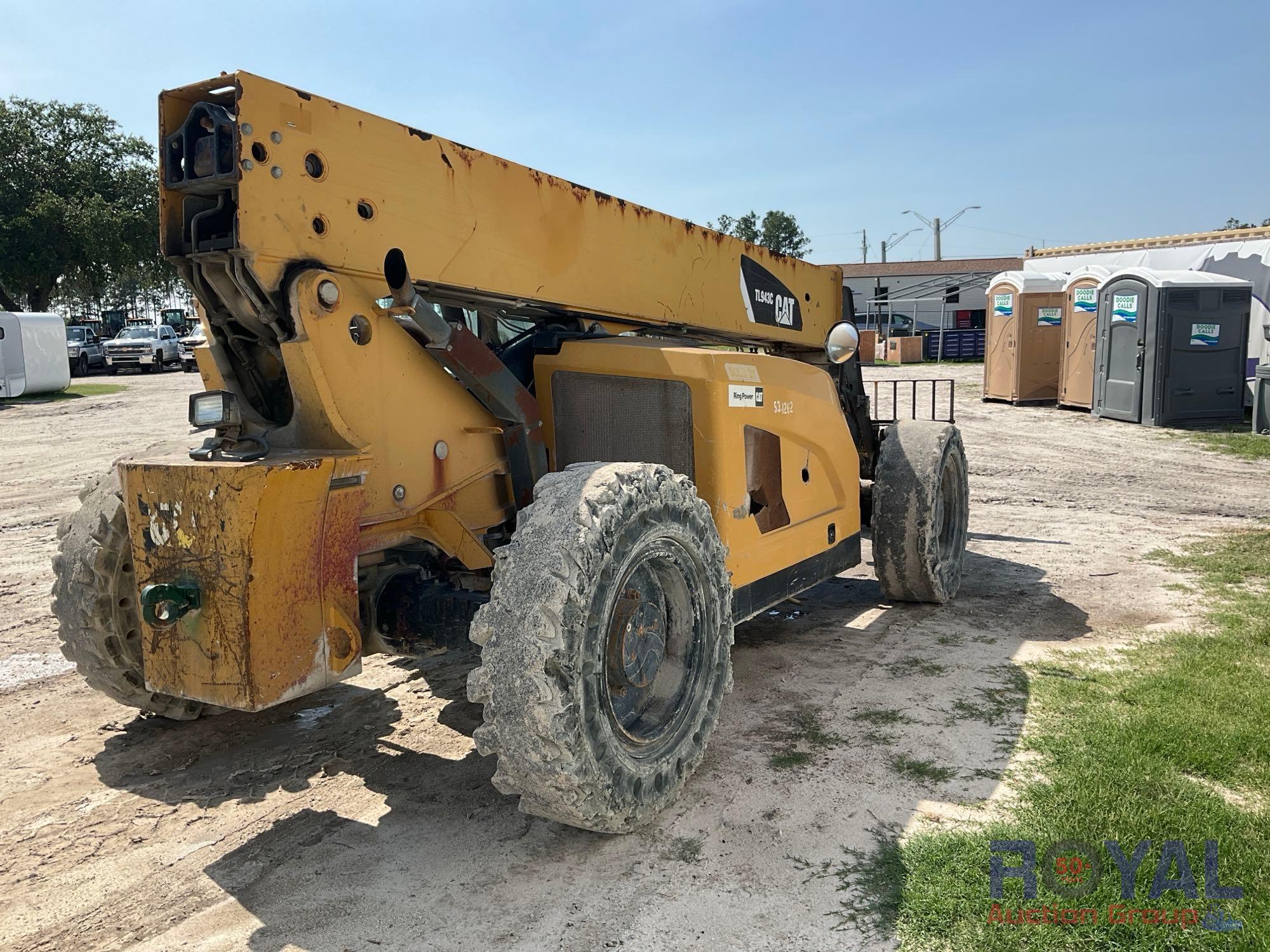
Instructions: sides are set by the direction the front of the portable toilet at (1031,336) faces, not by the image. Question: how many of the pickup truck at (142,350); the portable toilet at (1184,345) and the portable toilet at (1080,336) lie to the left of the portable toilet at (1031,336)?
2

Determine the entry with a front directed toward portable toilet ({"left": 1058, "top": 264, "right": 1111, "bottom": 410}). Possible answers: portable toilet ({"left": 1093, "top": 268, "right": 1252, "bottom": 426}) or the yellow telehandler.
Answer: the yellow telehandler

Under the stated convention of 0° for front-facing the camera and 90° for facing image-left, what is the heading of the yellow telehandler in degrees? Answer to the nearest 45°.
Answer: approximately 225°

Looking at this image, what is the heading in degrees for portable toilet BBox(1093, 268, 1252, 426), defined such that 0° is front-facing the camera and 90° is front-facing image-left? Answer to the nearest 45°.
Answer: approximately 45°

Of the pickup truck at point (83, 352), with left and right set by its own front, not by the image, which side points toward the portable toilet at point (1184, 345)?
left

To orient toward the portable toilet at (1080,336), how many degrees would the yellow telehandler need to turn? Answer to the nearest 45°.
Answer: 0° — it already faces it

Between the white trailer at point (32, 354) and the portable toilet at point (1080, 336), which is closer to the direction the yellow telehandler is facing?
the portable toilet

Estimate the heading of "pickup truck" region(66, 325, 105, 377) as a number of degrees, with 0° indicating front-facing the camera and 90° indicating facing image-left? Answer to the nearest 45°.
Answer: approximately 45°

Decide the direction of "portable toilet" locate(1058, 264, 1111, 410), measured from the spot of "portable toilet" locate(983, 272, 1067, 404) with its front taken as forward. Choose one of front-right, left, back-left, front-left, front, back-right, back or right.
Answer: left

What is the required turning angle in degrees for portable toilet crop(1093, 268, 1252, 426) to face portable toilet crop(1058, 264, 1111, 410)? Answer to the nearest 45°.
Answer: approximately 90° to its right
